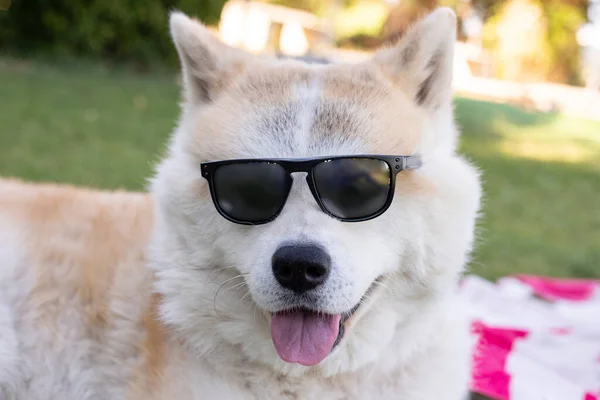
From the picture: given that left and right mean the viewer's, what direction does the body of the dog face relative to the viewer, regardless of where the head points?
facing the viewer and to the right of the viewer
